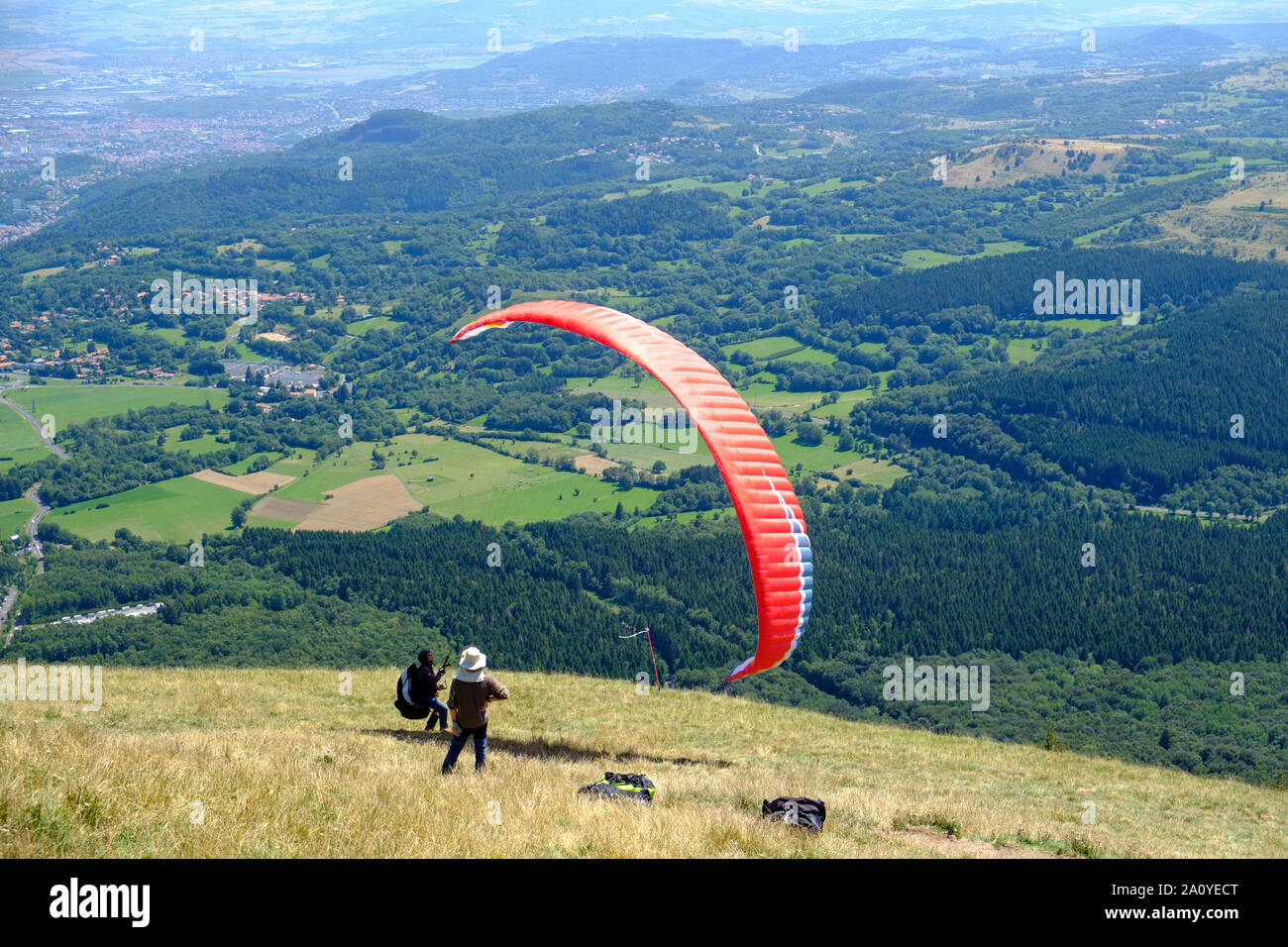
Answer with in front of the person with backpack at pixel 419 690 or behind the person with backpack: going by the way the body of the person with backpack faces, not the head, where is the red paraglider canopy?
in front

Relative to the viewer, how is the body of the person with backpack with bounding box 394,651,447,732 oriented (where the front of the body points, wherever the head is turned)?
to the viewer's right

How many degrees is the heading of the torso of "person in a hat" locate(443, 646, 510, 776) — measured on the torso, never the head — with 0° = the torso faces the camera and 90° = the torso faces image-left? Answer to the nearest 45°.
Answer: approximately 180°

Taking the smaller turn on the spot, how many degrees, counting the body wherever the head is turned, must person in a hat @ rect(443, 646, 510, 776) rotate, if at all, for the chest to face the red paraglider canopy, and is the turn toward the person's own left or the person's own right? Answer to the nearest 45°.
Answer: approximately 45° to the person's own right

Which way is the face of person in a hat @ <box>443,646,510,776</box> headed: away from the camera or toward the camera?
away from the camera

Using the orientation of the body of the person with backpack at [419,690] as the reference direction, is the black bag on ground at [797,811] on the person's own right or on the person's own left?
on the person's own right

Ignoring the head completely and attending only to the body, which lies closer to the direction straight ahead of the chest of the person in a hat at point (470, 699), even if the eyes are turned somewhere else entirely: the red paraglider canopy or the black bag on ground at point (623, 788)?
the red paraglider canopy

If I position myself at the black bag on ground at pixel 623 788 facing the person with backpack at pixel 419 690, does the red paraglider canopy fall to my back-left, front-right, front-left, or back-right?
front-right

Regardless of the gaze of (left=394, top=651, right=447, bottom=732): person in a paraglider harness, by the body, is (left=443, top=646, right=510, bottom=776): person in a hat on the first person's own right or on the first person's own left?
on the first person's own right

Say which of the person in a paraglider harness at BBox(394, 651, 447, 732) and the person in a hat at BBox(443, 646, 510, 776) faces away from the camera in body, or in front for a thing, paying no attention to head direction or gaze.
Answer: the person in a hat at BBox(443, 646, 510, 776)
